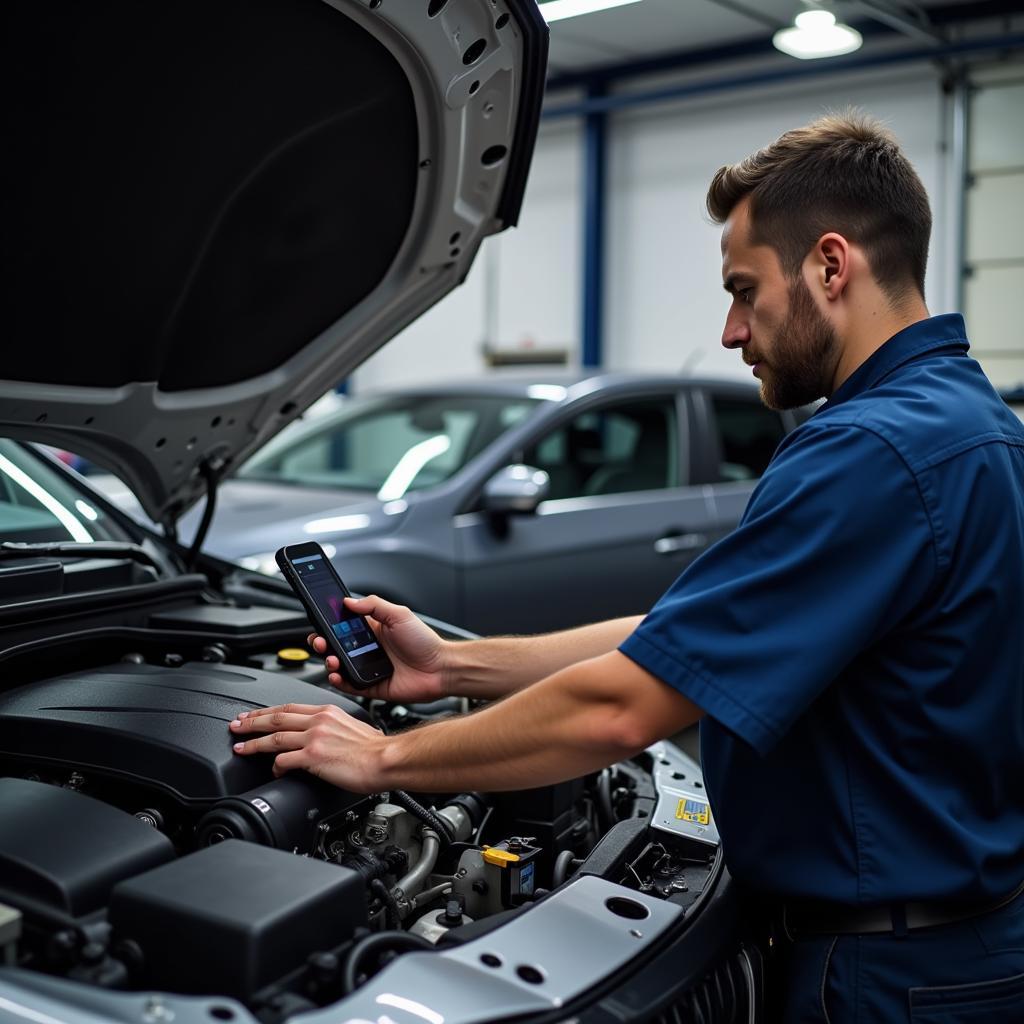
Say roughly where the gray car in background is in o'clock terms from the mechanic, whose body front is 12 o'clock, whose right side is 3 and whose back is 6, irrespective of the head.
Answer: The gray car in background is roughly at 1 o'clock from the mechanic.

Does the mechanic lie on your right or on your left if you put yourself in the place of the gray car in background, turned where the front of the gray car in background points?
on your left

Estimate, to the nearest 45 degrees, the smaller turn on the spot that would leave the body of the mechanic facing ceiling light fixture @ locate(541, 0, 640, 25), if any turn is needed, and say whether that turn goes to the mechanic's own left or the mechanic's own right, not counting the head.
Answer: approximately 45° to the mechanic's own right

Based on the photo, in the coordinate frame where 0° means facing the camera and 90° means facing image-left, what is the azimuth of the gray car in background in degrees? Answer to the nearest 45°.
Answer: approximately 45°

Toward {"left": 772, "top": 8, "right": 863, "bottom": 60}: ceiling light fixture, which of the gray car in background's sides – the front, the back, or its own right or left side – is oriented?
back

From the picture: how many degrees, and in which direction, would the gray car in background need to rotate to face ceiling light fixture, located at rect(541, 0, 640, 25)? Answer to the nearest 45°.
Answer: approximately 135° to its right

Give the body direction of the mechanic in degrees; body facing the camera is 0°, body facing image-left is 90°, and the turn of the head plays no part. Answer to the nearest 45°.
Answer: approximately 135°

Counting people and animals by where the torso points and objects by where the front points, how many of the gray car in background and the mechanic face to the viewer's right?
0

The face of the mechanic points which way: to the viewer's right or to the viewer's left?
to the viewer's left
